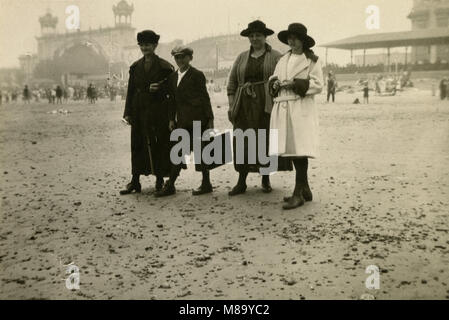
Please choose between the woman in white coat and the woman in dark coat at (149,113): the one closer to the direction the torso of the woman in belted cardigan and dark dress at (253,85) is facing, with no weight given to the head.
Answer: the woman in white coat

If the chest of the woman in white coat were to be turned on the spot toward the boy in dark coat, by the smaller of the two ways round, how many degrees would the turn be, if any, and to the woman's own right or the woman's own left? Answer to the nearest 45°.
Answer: approximately 90° to the woman's own right

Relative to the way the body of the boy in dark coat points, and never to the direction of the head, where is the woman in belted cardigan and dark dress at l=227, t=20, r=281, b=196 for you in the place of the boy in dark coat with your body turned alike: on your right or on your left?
on your left

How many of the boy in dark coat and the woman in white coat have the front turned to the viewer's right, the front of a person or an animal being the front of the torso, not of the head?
0

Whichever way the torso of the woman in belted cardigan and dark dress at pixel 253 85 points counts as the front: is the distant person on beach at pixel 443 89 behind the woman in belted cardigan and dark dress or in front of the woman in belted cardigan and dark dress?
behind

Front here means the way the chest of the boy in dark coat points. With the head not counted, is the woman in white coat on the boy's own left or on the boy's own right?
on the boy's own left

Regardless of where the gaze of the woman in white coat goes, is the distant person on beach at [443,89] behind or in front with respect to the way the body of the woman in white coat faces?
behind

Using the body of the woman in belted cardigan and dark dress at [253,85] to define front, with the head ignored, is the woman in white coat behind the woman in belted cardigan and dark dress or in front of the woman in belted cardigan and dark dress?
in front

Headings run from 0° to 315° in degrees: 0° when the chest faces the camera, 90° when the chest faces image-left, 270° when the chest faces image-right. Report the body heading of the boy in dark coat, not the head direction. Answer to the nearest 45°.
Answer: approximately 45°
